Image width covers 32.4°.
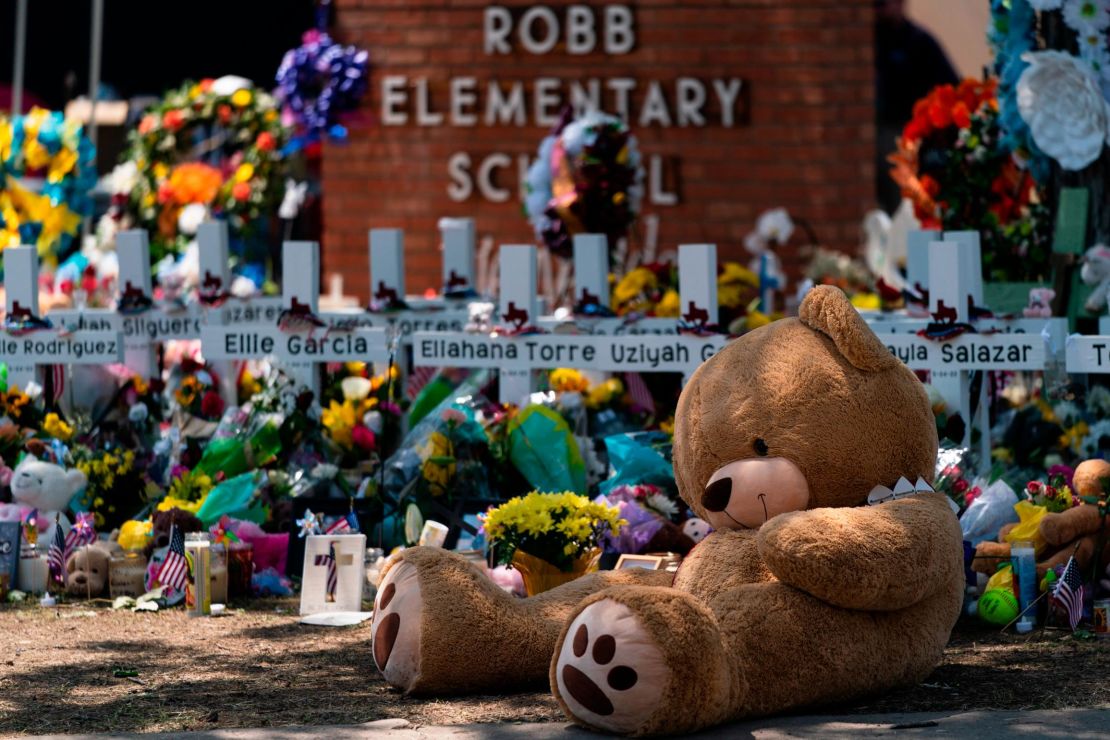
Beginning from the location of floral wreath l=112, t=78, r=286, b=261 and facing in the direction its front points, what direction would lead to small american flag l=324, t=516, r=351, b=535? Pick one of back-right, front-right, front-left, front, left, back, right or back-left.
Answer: front

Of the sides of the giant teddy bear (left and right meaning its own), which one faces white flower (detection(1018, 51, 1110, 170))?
back

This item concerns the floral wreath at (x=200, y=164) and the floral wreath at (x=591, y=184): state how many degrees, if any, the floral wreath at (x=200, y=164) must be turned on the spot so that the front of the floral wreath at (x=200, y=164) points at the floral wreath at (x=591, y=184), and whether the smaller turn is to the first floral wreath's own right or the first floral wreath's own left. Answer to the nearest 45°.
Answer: approximately 45° to the first floral wreath's own left

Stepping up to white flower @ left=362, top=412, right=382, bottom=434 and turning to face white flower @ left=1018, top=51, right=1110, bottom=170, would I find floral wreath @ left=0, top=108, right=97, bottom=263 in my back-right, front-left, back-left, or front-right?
back-left

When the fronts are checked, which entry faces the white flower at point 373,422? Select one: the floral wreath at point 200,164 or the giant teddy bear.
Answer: the floral wreath

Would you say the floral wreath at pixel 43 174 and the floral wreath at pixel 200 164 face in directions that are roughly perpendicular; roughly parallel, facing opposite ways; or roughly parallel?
roughly parallel

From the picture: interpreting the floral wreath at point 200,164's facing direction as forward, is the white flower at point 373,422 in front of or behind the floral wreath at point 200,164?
in front

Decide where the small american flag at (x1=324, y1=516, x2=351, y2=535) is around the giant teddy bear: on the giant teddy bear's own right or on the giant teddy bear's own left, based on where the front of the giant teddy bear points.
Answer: on the giant teddy bear's own right

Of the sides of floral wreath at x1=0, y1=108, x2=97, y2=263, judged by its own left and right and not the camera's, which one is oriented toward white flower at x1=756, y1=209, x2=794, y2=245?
left

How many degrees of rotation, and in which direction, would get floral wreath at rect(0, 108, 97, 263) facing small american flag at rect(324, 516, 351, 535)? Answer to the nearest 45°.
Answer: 0° — it already faces it

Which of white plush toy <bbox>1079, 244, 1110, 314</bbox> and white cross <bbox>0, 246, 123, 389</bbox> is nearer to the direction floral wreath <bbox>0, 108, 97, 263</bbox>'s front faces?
the white cross

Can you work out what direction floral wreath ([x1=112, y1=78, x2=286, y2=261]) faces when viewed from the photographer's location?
facing the viewer

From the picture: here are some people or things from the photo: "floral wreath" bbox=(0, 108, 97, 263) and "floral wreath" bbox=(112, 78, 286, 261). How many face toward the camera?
2

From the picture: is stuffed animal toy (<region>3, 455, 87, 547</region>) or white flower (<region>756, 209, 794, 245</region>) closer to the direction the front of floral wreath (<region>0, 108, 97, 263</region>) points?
the stuffed animal toy
